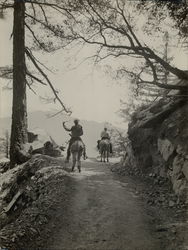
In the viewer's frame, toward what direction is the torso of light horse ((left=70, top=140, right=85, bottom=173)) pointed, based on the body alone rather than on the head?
away from the camera

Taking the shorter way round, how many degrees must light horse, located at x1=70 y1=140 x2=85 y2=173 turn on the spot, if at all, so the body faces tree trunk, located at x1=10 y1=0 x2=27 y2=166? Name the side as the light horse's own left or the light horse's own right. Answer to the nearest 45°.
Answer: approximately 90° to the light horse's own left

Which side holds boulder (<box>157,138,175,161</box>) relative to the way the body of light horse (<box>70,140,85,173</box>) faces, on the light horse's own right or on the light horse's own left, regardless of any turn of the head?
on the light horse's own right
